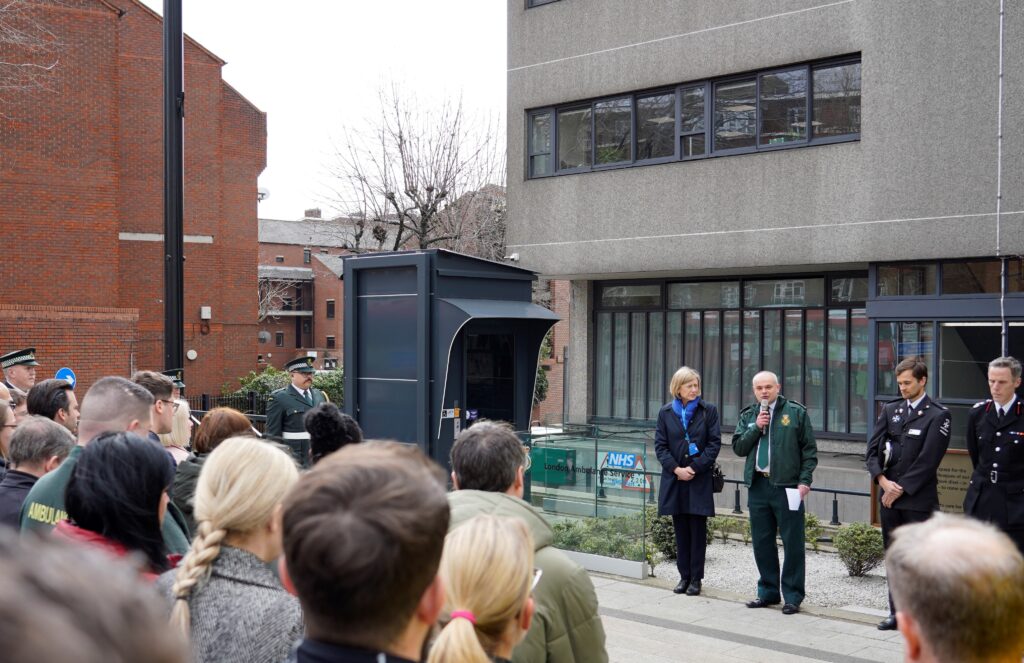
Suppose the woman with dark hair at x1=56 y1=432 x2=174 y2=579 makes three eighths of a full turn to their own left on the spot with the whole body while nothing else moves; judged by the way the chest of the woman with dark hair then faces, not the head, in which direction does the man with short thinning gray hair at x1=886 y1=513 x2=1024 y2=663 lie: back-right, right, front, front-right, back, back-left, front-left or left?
back-left

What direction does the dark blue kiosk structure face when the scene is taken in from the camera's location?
facing the viewer and to the right of the viewer

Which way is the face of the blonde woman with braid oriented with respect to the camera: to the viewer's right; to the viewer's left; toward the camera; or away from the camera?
away from the camera

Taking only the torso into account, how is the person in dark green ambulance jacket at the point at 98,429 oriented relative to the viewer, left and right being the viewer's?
facing away from the viewer and to the right of the viewer

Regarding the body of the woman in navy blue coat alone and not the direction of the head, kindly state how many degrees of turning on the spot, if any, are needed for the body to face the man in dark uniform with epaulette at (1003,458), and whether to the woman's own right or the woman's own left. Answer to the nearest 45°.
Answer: approximately 90° to the woman's own left

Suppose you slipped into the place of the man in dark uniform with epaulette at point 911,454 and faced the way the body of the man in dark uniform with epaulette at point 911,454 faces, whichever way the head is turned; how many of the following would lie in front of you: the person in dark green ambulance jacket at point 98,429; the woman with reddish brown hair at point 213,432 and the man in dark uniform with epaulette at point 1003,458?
2

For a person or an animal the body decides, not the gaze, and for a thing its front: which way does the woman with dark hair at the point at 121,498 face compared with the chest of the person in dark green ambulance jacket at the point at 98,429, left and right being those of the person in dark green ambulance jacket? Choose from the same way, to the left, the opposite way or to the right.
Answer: the same way

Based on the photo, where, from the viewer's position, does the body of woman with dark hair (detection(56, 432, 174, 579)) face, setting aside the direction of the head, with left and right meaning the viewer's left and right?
facing away from the viewer and to the right of the viewer

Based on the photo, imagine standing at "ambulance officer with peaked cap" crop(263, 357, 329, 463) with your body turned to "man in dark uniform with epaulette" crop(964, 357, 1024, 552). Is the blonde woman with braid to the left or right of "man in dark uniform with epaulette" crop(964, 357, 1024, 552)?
right

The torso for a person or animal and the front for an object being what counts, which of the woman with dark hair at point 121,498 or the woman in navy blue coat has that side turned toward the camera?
the woman in navy blue coat

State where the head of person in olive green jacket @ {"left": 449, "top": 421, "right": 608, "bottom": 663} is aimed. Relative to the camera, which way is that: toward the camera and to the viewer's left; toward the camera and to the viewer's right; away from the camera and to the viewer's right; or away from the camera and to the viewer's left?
away from the camera and to the viewer's right

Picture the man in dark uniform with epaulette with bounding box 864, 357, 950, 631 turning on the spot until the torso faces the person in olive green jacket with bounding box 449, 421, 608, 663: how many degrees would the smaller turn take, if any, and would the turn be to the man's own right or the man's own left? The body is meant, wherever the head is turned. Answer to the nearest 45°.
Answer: approximately 45° to the man's own left

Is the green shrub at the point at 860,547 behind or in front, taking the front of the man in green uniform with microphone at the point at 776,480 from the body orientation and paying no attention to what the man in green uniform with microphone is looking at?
behind

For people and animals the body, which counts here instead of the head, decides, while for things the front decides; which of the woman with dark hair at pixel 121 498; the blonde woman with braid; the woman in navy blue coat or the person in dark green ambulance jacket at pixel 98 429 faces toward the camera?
the woman in navy blue coat

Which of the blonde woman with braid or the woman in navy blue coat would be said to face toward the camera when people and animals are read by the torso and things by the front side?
the woman in navy blue coat

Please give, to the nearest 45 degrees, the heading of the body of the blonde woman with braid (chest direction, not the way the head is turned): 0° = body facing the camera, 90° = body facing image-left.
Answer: approximately 225°

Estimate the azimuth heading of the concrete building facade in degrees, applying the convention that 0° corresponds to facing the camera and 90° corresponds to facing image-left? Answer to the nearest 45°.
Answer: approximately 45°

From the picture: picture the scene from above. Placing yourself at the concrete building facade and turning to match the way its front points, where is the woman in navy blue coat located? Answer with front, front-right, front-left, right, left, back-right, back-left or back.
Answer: front-left

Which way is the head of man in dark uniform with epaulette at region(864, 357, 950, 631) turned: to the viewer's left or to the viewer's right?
to the viewer's left
